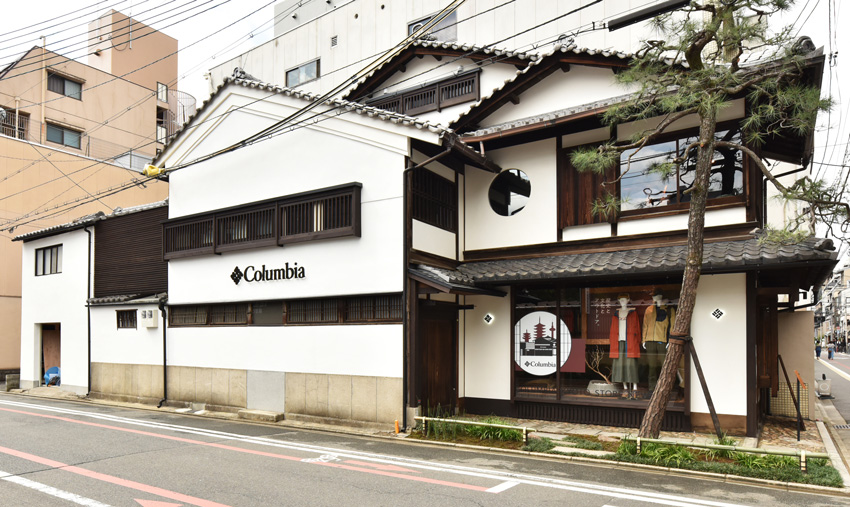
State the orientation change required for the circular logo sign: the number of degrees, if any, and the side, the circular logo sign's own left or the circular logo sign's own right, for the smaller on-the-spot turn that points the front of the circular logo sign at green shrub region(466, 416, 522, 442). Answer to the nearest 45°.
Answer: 0° — it already faces it

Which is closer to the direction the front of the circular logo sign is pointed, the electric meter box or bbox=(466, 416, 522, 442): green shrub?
the green shrub

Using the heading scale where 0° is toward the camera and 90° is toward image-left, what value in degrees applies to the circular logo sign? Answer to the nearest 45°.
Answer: approximately 0°

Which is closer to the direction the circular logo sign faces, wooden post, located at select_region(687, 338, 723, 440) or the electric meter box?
the wooden post

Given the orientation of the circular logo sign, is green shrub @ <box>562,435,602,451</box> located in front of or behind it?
in front

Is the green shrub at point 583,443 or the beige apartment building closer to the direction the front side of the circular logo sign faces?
the green shrub

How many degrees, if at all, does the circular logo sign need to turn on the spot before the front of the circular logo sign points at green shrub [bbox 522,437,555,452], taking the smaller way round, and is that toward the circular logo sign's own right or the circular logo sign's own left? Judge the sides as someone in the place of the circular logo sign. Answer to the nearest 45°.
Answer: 0° — it already faces it

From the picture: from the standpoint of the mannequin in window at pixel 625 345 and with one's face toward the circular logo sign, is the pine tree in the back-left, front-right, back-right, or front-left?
back-left

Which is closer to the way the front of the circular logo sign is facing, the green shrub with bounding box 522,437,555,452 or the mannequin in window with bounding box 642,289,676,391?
the green shrub
